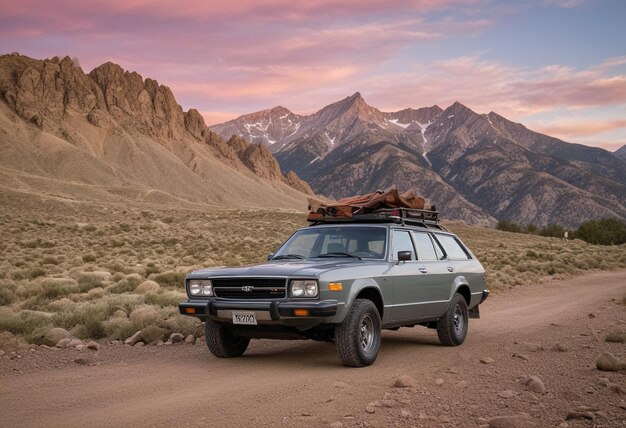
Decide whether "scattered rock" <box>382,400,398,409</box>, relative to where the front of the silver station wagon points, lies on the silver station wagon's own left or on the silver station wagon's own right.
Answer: on the silver station wagon's own left

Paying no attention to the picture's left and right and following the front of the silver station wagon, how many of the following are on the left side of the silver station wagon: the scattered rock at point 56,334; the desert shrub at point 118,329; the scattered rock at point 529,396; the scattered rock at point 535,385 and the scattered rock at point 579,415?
3

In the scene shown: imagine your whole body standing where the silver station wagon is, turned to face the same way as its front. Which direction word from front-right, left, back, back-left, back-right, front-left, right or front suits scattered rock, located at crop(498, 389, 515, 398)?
left

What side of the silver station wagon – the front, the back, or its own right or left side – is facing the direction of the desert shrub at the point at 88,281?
right

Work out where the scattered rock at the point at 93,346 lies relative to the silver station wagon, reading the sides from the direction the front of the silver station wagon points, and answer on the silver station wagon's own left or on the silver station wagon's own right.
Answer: on the silver station wagon's own right

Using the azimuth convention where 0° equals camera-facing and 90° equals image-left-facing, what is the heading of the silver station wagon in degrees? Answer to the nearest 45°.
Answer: approximately 45°

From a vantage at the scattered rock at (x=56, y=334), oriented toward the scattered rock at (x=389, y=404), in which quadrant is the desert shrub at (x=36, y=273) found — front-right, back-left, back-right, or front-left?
back-left

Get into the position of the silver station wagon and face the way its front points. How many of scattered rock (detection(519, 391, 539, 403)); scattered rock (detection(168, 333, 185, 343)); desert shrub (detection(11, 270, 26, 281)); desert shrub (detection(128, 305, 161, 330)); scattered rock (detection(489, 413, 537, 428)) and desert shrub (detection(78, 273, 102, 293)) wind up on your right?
4

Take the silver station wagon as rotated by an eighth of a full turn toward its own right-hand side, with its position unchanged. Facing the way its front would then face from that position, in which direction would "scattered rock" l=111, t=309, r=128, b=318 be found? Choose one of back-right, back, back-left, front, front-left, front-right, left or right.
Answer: front-right

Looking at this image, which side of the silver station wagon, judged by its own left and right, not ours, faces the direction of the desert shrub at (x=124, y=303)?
right

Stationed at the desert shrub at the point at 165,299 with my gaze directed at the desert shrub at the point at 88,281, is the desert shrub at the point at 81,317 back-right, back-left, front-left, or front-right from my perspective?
back-left
